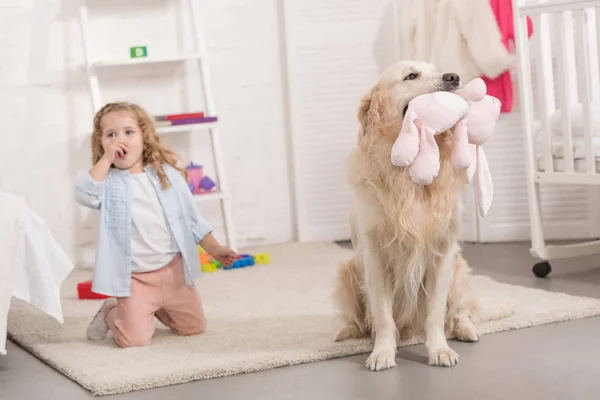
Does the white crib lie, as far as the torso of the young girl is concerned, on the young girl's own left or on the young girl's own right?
on the young girl's own left

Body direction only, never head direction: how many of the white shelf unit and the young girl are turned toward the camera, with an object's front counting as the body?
2

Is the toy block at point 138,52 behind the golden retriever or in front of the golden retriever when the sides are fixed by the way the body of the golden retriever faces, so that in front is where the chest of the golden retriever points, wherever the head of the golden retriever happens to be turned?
behind

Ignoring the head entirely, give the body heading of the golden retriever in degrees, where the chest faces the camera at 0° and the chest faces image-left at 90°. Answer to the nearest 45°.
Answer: approximately 0°
